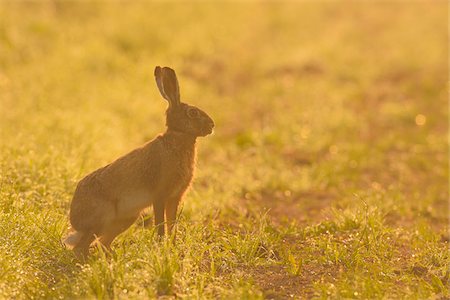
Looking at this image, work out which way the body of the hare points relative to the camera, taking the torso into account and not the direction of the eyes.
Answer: to the viewer's right
